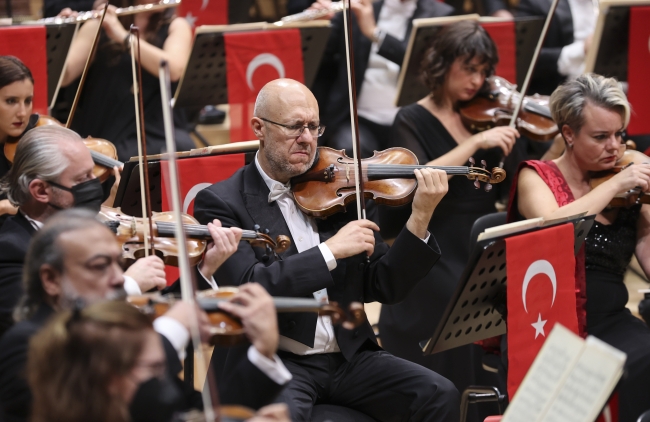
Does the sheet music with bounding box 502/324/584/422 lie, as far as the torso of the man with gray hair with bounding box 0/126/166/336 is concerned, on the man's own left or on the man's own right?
on the man's own right

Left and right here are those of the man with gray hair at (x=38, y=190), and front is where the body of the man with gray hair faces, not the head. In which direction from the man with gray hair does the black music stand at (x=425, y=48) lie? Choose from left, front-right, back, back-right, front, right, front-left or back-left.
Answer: front-left

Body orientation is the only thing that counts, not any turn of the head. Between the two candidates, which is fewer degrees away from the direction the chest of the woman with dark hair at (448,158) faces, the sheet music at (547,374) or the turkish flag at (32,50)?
the sheet music

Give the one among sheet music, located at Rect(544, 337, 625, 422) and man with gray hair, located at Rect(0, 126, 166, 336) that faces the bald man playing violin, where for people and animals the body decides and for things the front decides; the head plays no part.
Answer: the man with gray hair

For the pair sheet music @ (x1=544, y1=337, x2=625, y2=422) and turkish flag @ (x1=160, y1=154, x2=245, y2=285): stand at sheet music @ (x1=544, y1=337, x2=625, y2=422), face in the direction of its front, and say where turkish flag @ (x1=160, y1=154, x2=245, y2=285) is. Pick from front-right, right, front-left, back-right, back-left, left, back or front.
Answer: right

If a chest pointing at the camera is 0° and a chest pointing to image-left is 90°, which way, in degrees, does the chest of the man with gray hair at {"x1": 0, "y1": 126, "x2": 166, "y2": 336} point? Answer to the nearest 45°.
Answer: approximately 270°

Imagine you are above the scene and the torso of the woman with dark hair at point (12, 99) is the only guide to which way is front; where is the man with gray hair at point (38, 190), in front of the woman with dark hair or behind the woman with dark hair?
in front

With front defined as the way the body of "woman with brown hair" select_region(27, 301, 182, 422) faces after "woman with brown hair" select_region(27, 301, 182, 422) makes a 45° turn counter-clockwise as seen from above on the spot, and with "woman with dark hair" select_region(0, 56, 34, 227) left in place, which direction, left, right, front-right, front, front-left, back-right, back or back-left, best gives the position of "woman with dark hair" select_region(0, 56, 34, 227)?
front-left
